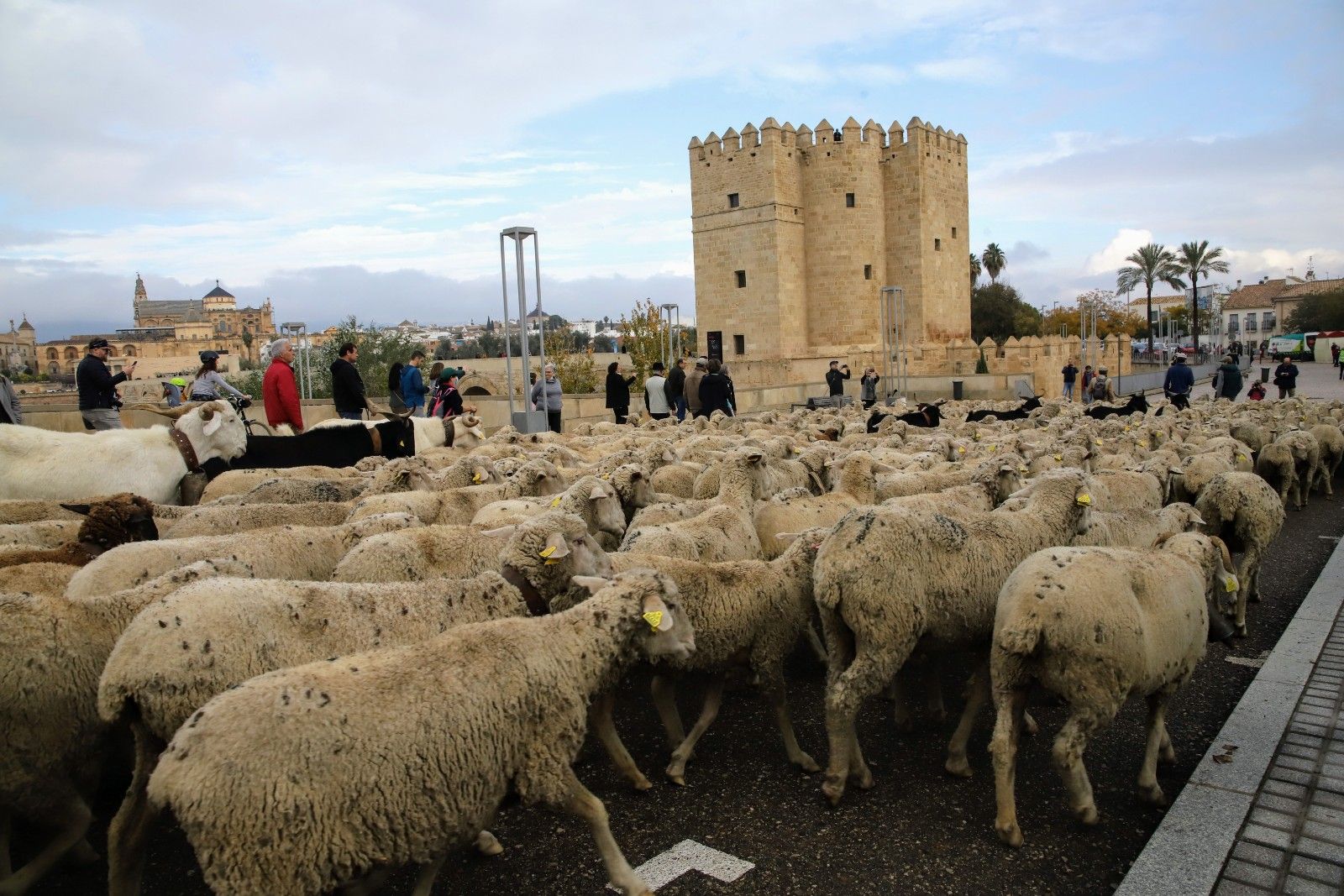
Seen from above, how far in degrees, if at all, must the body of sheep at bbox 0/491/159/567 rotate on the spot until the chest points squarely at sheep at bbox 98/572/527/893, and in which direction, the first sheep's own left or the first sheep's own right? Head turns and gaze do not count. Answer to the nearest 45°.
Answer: approximately 90° to the first sheep's own right

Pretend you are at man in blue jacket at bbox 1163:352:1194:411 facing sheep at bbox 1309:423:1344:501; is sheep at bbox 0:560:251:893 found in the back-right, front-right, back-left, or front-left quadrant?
front-right

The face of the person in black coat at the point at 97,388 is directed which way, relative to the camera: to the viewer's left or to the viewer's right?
to the viewer's right

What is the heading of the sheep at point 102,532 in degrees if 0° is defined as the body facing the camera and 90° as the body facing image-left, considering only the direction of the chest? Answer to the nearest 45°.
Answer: approximately 270°

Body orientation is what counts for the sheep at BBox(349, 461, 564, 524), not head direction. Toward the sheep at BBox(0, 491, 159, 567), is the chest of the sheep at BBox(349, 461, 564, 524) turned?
no

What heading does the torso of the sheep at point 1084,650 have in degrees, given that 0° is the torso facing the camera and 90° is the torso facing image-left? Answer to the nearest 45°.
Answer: approximately 225°

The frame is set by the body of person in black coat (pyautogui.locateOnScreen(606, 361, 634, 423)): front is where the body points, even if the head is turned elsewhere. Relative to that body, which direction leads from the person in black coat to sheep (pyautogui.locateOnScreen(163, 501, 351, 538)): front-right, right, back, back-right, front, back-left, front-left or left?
right

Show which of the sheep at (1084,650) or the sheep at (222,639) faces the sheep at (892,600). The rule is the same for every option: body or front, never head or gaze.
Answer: the sheep at (222,639)

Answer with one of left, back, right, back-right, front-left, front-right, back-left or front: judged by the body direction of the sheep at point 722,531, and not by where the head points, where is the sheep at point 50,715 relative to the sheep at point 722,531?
back-right

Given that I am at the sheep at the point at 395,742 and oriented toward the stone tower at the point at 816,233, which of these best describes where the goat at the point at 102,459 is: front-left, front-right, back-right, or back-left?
front-left

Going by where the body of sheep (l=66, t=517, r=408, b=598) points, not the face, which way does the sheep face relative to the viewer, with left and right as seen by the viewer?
facing to the right of the viewer

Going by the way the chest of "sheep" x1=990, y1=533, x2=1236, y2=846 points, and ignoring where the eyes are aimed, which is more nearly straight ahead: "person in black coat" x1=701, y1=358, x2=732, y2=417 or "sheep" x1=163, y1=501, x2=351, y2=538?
the person in black coat

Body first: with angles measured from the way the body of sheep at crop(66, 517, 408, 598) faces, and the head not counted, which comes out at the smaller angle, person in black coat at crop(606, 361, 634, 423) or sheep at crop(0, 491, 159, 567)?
the person in black coat

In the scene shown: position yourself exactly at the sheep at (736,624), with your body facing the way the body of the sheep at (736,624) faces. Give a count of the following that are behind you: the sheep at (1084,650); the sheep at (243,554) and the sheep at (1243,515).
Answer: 1

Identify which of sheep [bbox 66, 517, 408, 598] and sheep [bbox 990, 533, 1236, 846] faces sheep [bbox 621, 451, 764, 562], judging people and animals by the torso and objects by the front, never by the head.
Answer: sheep [bbox 66, 517, 408, 598]
